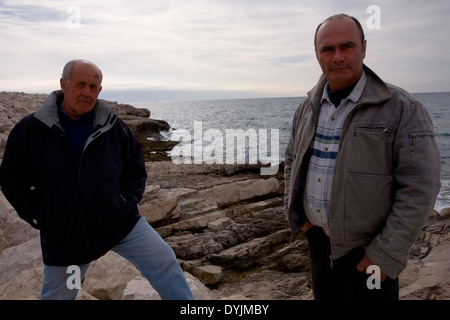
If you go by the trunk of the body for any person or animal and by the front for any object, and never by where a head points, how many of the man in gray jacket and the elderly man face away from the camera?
0

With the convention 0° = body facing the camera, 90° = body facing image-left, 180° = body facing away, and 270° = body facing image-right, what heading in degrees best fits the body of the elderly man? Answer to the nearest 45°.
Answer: approximately 0°

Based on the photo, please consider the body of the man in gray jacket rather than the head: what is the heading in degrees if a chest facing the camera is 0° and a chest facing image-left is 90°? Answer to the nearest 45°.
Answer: approximately 45°

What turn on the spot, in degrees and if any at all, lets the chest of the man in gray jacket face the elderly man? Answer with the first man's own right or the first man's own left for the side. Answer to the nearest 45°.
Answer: approximately 45° to the first man's own right

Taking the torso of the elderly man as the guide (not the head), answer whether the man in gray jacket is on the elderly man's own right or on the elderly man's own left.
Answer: on the elderly man's own left
